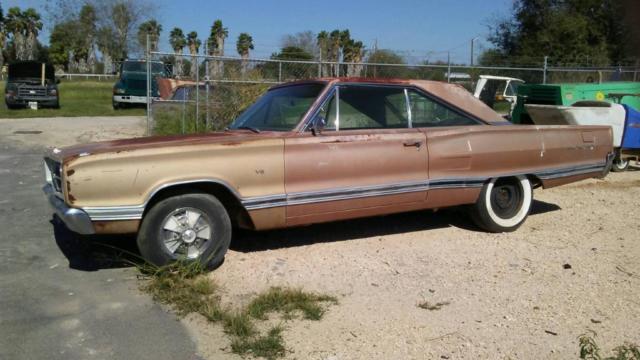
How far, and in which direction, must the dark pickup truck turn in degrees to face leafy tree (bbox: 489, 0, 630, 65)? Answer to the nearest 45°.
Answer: approximately 90° to its left

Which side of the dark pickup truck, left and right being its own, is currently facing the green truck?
left

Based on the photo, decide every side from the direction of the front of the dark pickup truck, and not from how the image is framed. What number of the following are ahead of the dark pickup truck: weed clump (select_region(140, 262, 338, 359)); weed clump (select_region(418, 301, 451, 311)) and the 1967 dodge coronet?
3

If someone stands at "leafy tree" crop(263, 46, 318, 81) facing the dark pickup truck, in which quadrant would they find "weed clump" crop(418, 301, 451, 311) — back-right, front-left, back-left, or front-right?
front-left

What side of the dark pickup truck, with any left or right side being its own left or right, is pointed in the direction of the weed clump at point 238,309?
front

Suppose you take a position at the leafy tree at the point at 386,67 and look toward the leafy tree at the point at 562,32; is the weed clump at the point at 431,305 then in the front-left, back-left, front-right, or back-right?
back-right

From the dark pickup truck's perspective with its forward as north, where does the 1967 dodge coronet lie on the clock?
The 1967 dodge coronet is roughly at 12 o'clock from the dark pickup truck.

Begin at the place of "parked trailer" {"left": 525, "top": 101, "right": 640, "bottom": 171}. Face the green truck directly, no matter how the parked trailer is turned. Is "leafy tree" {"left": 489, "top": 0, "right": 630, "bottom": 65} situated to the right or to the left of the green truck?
right

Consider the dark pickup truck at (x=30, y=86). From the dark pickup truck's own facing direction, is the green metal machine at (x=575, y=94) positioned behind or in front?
in front

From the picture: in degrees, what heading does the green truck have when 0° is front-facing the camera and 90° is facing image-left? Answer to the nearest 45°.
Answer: approximately 45°

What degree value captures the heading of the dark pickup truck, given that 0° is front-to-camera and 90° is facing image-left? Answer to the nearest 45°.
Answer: approximately 0°

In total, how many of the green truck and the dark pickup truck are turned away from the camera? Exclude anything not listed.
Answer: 0

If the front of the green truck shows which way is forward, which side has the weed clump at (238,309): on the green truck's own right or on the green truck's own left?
on the green truck's own left

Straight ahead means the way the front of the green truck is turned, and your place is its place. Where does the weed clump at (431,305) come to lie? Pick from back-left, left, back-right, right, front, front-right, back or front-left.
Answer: front-left
